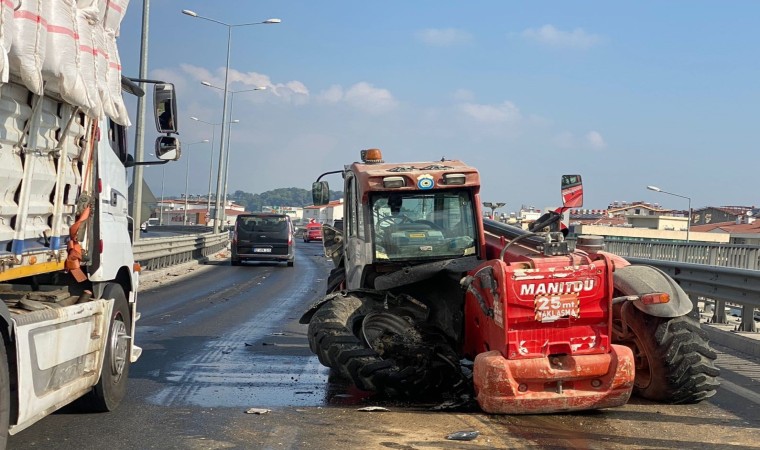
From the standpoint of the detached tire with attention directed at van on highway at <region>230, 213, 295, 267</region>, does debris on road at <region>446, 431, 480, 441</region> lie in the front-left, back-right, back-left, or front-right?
back-right

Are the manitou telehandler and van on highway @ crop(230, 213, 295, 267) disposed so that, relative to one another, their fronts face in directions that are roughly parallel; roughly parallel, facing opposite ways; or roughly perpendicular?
roughly parallel

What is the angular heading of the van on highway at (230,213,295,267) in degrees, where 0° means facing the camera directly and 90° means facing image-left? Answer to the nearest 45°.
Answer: approximately 180°

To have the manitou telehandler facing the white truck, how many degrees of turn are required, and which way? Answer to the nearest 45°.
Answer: approximately 135° to its left

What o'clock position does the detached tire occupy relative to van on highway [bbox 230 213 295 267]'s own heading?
The detached tire is roughly at 6 o'clock from the van on highway.

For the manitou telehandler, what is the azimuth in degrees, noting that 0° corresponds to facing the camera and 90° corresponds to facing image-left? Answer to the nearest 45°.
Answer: approximately 180°

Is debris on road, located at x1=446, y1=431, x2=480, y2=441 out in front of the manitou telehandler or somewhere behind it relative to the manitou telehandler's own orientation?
behind

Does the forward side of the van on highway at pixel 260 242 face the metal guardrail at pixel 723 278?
no

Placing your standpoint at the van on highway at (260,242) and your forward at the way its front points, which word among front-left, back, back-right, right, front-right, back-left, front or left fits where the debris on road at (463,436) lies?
back

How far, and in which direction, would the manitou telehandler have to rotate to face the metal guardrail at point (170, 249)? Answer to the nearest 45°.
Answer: approximately 45° to its left
